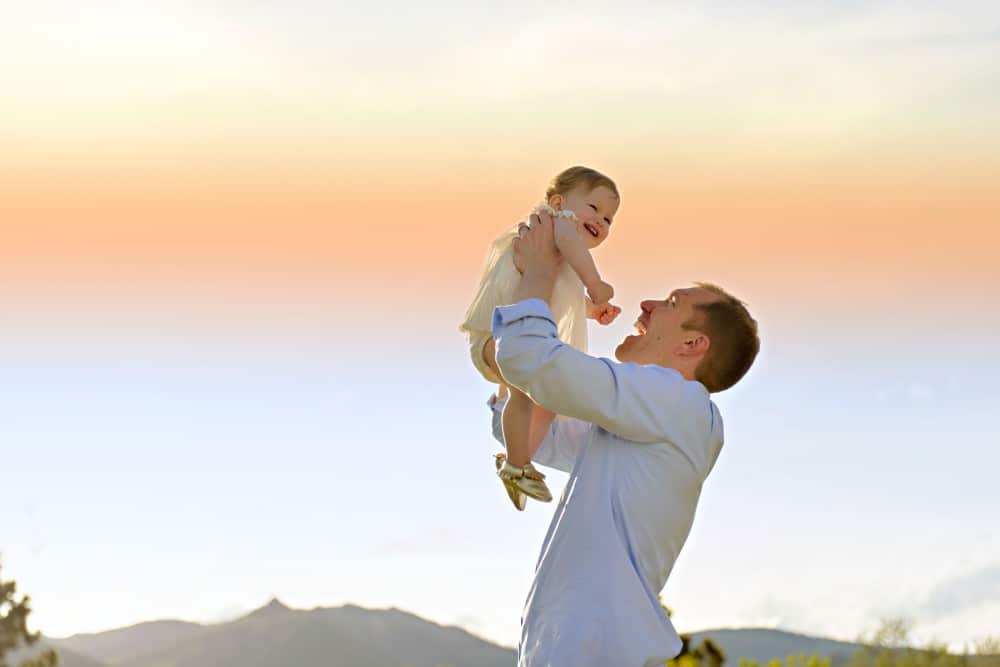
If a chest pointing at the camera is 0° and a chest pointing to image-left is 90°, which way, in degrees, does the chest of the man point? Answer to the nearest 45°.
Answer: approximately 90°

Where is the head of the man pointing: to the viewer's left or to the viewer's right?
to the viewer's left
